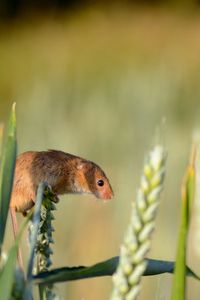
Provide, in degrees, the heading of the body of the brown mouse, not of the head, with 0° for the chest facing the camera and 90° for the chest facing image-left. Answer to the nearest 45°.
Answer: approximately 270°
